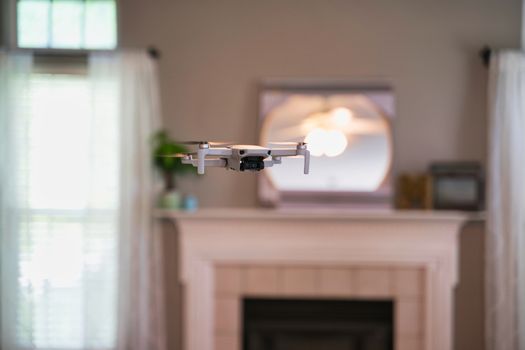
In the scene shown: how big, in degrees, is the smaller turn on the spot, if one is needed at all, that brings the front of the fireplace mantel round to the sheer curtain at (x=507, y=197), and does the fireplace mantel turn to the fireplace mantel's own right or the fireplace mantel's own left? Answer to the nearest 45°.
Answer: approximately 90° to the fireplace mantel's own left

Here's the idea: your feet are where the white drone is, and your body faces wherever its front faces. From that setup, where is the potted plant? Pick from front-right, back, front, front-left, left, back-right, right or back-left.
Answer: back

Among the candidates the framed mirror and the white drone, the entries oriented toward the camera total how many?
2

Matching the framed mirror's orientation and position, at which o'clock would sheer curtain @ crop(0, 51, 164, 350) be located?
The sheer curtain is roughly at 3 o'clock from the framed mirror.

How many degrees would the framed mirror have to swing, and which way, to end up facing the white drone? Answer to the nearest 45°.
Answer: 0° — it already faces it

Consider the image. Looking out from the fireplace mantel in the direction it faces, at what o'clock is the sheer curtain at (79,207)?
The sheer curtain is roughly at 3 o'clock from the fireplace mantel.

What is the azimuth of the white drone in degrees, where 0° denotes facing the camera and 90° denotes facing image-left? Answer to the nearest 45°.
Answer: approximately 0°
